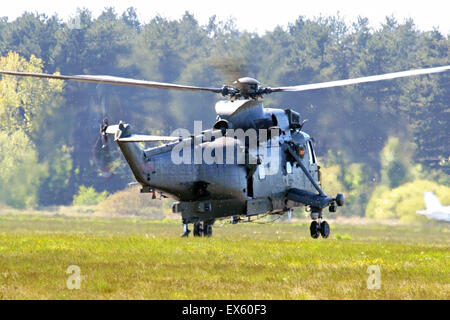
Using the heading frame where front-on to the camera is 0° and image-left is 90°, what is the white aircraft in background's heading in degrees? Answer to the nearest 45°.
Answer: approximately 270°
